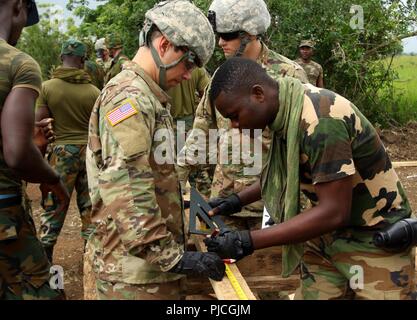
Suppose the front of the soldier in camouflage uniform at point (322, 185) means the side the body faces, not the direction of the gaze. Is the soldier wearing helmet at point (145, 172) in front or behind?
in front

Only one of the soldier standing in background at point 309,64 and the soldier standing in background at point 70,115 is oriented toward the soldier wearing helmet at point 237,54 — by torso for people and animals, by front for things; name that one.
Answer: the soldier standing in background at point 309,64

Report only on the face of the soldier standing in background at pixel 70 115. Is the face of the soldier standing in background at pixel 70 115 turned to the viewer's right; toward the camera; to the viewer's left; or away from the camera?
away from the camera

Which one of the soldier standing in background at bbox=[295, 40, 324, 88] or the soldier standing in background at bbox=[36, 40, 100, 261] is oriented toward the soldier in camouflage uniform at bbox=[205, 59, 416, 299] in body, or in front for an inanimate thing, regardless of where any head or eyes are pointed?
the soldier standing in background at bbox=[295, 40, 324, 88]

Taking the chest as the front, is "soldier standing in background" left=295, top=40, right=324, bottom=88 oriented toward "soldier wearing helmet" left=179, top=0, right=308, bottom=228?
yes

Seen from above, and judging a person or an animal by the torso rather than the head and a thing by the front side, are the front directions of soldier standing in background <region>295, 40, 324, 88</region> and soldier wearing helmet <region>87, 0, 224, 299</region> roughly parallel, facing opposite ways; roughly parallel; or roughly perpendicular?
roughly perpendicular

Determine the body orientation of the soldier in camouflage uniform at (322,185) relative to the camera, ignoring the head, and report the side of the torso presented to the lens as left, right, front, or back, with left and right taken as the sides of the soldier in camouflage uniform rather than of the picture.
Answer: left

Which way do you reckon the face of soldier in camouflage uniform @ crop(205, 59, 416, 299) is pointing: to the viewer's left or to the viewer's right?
to the viewer's left

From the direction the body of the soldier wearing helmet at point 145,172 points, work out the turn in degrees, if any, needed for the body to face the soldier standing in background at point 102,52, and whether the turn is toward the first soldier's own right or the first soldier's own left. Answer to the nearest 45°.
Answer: approximately 90° to the first soldier's own left

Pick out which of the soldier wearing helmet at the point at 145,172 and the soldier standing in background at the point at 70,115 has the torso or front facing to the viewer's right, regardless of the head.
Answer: the soldier wearing helmet

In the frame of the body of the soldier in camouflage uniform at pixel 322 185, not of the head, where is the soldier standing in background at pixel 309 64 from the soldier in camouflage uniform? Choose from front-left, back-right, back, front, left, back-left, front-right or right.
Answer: right

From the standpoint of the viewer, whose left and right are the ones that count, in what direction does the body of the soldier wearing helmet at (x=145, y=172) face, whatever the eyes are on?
facing to the right of the viewer

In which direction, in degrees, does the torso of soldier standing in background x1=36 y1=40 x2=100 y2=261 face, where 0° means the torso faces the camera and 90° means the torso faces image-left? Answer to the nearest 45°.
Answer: approximately 180°
